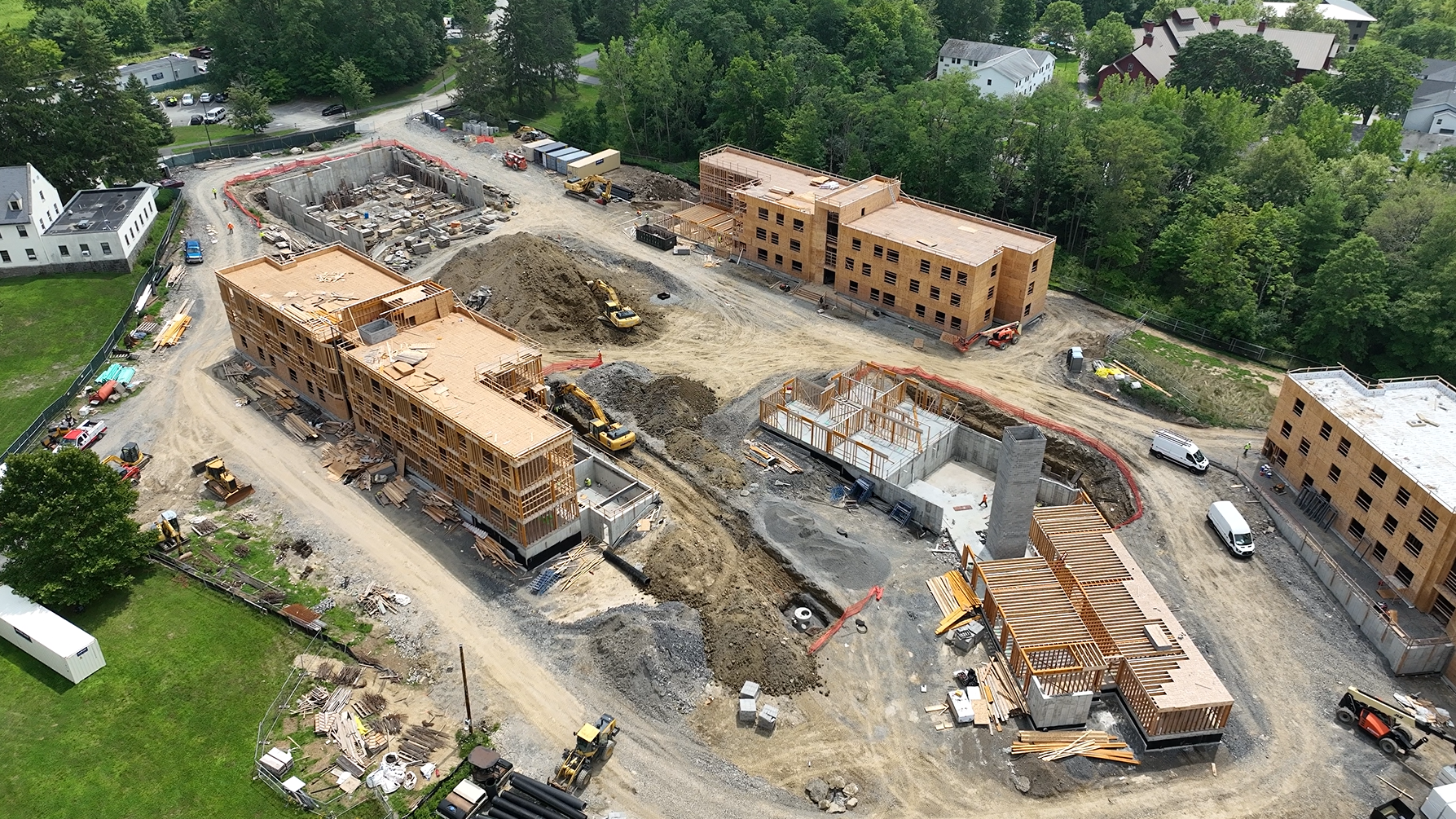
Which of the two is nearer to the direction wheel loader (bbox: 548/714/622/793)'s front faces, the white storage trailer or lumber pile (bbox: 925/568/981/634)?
the white storage trailer

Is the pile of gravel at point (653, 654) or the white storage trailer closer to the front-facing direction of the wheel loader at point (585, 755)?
the white storage trailer

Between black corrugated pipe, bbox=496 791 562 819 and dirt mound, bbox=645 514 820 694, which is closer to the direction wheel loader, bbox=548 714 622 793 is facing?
the black corrugated pipe

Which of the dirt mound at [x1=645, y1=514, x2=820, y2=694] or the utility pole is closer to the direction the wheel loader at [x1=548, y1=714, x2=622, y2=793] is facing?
the utility pole

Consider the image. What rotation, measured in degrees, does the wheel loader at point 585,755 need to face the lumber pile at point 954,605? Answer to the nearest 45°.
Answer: approximately 135° to its left

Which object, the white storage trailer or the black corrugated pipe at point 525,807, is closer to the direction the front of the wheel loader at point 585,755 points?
the black corrugated pipe

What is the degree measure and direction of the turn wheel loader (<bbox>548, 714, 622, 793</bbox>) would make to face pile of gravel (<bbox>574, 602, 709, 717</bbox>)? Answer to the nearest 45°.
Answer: approximately 180°

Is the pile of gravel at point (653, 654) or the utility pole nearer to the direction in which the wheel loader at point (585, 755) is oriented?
the utility pole

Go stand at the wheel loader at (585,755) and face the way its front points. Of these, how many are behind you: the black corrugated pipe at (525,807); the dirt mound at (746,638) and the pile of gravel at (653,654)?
2

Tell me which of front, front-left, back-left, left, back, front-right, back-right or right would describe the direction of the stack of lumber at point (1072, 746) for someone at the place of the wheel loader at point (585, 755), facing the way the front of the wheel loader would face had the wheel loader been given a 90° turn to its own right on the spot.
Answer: back-right

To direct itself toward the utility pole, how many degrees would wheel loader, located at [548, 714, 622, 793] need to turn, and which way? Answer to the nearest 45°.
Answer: approximately 90° to its right

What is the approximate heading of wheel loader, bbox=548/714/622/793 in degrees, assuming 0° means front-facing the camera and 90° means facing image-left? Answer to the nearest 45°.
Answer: approximately 45°

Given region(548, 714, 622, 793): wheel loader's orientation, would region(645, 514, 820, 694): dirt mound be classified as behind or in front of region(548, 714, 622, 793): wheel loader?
behind

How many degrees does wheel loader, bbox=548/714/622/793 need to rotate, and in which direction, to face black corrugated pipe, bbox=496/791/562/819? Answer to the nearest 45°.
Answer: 0° — it already faces it

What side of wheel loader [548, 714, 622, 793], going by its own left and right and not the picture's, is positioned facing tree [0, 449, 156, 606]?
right
